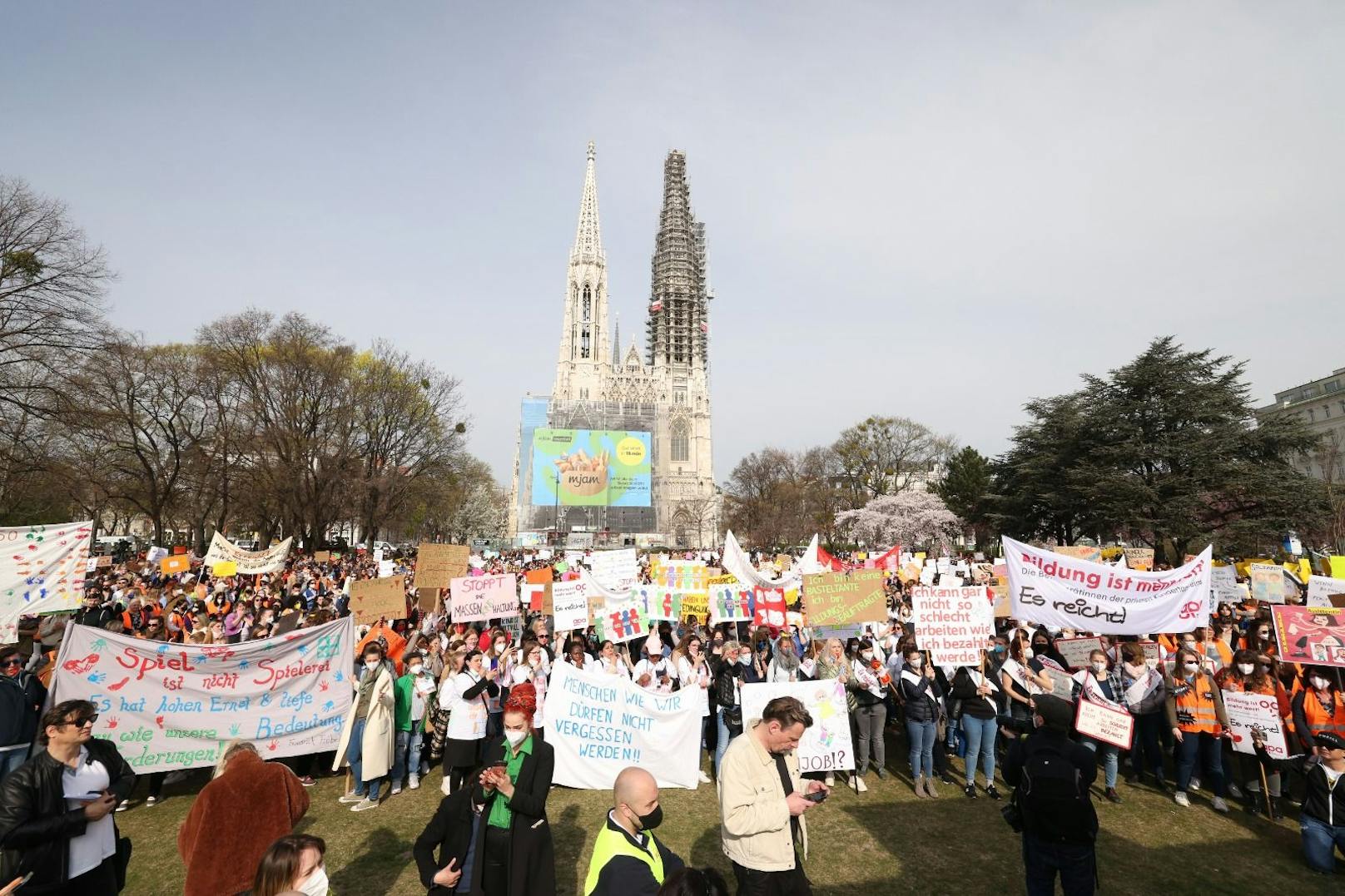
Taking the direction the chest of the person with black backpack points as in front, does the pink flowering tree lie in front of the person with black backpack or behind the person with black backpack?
in front

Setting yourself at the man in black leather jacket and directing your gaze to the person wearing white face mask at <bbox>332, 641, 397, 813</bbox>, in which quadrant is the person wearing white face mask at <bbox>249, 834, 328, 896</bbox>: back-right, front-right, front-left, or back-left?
back-right

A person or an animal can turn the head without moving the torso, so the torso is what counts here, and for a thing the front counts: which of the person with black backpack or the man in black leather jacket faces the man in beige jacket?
the man in black leather jacket

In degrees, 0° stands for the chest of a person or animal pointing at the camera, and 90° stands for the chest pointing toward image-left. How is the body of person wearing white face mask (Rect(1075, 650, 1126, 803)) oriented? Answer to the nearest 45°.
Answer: approximately 0°

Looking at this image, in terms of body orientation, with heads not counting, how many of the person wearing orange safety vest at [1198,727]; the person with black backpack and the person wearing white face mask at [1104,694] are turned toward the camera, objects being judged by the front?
2

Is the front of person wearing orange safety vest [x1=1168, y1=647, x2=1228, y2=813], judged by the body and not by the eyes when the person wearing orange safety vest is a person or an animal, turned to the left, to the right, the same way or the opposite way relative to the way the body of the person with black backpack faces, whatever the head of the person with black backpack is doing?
the opposite way

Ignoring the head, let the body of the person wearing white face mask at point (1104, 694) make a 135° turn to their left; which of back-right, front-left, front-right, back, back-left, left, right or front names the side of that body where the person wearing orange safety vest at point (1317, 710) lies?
front-right

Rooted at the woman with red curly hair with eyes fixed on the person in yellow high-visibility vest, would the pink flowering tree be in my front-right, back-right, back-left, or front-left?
back-left

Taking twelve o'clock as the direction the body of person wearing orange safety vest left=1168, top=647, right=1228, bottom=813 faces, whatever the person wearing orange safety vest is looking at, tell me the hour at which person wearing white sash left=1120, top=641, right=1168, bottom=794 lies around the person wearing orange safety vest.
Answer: The person wearing white sash is roughly at 4 o'clock from the person wearing orange safety vest.

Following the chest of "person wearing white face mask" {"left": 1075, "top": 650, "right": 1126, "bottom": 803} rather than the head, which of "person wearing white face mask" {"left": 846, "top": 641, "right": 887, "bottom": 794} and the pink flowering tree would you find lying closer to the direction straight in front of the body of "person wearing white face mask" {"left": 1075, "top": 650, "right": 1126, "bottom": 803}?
the person wearing white face mask

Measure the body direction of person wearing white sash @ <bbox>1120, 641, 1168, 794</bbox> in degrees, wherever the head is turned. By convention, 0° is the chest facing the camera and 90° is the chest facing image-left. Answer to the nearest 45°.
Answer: approximately 45°

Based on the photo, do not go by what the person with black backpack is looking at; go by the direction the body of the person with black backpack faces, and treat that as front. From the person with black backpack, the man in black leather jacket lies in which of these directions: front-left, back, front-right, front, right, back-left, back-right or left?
back-left

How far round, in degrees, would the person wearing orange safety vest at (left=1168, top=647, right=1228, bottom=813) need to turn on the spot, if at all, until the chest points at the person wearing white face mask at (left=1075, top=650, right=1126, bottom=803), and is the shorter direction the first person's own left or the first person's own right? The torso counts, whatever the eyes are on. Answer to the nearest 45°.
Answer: approximately 90° to the first person's own right

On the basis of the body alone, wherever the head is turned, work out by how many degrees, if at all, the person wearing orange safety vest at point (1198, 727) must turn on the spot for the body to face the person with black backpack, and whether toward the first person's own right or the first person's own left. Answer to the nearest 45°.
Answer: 0° — they already face them
